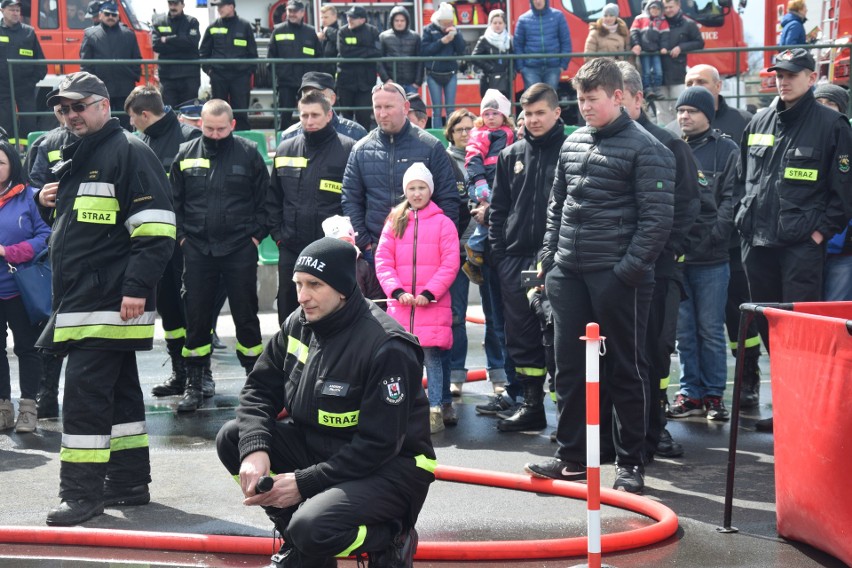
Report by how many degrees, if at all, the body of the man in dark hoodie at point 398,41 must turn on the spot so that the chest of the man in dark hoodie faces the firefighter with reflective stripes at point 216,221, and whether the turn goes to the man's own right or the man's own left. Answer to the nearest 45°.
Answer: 0° — they already face them

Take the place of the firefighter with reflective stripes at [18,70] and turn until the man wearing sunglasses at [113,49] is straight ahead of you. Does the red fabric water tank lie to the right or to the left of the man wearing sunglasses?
right

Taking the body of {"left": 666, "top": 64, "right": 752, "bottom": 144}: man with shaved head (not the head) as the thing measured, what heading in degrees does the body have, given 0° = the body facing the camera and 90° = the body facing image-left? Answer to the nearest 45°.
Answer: approximately 45°

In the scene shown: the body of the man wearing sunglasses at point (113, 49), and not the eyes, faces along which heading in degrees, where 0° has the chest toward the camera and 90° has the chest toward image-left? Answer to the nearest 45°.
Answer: approximately 0°

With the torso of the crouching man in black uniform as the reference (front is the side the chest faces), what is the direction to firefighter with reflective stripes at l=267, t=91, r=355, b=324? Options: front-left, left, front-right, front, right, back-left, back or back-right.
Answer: back-right

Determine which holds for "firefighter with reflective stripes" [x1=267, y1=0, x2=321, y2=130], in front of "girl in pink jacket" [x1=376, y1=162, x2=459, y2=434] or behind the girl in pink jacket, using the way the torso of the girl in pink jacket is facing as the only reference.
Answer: behind

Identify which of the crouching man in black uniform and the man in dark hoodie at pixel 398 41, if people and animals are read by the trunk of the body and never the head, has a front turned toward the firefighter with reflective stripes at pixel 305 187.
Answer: the man in dark hoodie

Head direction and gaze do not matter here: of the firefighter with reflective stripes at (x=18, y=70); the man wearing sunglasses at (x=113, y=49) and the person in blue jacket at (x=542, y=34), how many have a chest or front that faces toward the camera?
3

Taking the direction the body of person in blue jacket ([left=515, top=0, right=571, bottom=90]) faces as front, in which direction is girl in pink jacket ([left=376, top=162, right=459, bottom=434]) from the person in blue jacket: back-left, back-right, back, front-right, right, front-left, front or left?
front

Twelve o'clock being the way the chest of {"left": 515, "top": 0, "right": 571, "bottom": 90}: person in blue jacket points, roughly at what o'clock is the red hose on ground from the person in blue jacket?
The red hose on ground is roughly at 12 o'clock from the person in blue jacket.

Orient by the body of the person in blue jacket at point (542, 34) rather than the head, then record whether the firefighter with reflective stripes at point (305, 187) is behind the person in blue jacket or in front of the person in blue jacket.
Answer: in front

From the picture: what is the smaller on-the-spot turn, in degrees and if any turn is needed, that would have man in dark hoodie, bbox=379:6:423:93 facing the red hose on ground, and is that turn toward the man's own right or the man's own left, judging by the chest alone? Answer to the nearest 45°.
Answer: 0° — they already face it
